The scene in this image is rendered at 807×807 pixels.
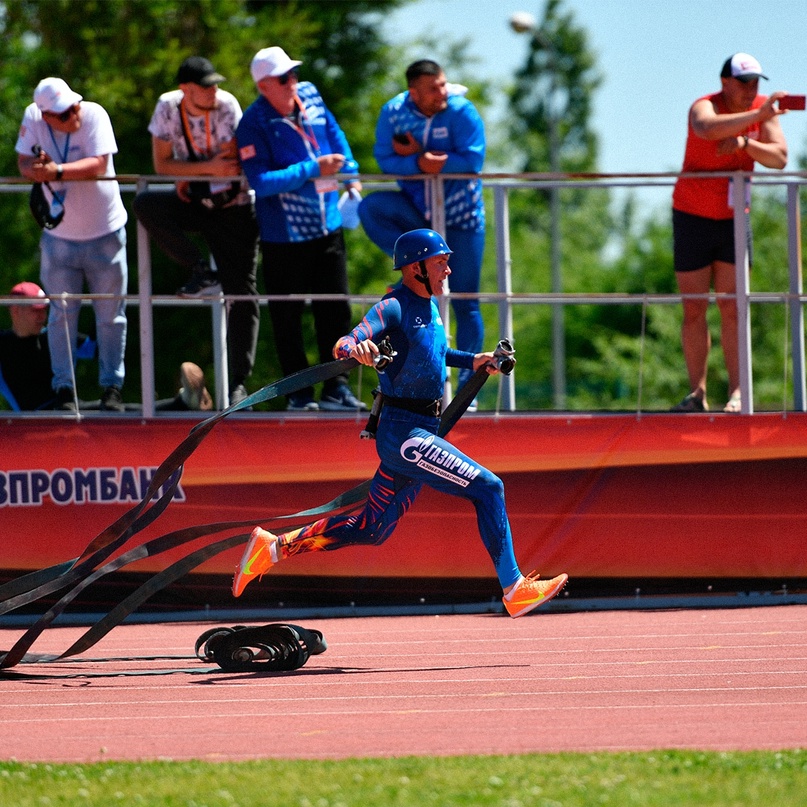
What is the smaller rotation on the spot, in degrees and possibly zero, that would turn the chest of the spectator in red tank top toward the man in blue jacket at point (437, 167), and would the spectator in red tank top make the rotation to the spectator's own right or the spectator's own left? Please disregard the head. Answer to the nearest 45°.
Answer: approximately 135° to the spectator's own right

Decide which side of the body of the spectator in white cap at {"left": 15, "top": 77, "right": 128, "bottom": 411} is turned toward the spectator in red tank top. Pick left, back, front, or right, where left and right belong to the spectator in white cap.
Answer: left

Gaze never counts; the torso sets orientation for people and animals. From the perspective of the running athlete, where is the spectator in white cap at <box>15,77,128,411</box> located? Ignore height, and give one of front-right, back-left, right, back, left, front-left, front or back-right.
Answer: back-left

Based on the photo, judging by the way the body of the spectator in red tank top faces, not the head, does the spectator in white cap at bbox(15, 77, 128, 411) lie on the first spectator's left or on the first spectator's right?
on the first spectator's right

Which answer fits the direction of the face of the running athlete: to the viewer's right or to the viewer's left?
to the viewer's right

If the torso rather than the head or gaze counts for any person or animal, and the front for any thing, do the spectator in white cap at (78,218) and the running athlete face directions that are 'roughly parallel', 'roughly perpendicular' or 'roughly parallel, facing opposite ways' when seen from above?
roughly perpendicular

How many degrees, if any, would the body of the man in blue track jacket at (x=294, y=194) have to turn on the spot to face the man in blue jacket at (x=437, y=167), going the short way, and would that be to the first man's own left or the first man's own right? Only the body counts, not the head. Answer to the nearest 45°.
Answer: approximately 45° to the first man's own left

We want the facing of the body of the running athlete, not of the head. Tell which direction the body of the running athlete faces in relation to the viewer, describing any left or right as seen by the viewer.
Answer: facing to the right of the viewer

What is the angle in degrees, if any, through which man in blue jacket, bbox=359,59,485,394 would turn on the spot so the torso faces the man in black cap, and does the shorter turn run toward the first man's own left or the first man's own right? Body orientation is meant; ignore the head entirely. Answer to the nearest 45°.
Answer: approximately 90° to the first man's own right

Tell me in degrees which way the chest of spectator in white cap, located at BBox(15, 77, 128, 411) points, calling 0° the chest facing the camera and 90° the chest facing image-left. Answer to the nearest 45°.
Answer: approximately 0°
